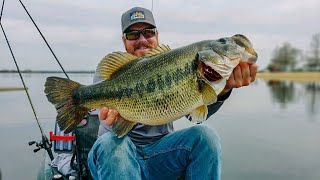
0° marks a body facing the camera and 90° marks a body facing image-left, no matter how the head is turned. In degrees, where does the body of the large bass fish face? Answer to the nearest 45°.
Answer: approximately 270°

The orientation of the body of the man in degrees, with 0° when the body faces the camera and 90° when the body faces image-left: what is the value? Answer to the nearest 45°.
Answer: approximately 0°
